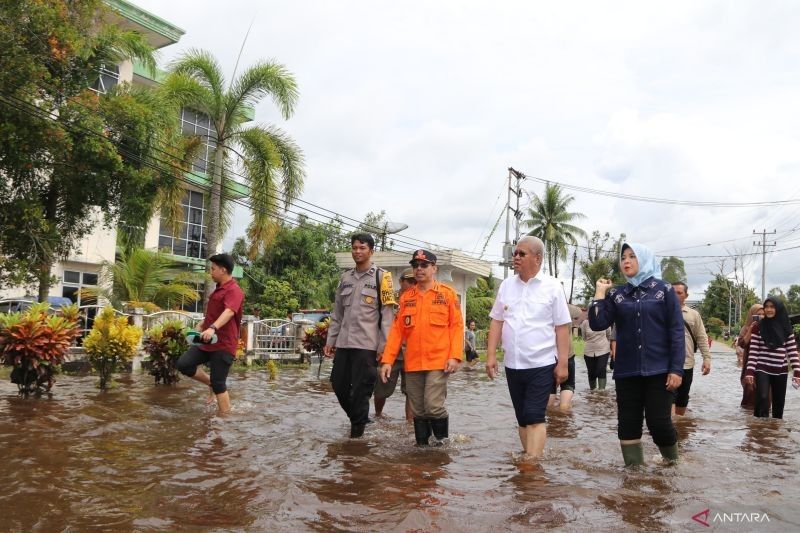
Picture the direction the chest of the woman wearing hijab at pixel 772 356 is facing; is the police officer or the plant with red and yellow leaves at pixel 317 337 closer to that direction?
the police officer

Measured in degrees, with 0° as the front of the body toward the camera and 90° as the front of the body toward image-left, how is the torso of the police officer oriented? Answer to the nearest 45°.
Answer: approximately 45°

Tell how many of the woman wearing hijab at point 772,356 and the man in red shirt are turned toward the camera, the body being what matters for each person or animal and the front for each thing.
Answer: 1

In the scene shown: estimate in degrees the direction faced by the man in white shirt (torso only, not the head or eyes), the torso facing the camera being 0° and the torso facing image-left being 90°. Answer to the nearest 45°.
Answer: approximately 45°

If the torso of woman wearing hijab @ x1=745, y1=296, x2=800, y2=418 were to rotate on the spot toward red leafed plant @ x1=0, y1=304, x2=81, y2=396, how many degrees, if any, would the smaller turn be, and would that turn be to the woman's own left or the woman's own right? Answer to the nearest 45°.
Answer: approximately 45° to the woman's own right
